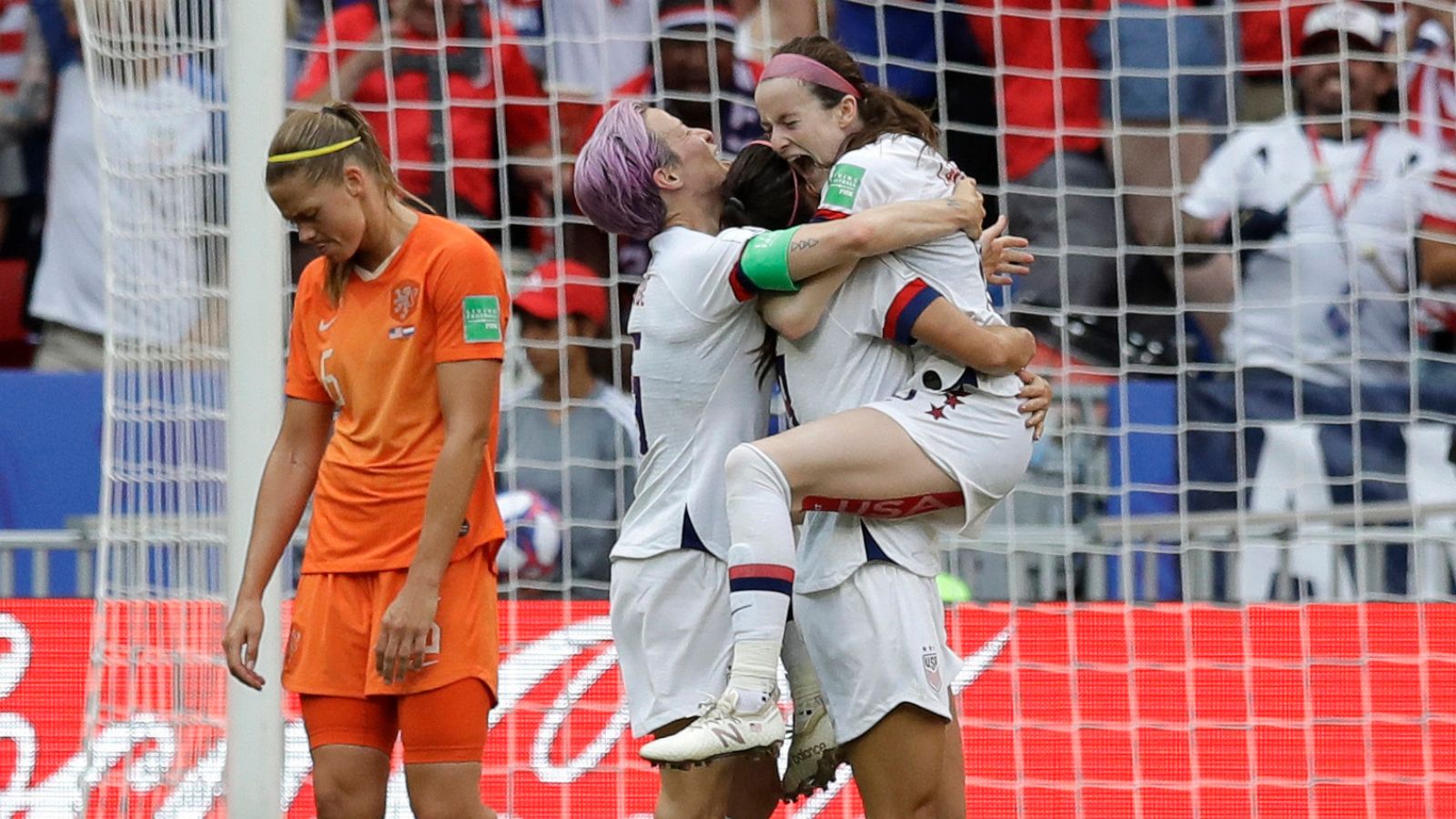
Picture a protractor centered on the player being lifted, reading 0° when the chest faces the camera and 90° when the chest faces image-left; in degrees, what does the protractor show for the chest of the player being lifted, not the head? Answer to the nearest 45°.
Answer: approximately 90°

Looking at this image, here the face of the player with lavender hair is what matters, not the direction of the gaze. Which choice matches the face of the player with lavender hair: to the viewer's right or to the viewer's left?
to the viewer's right

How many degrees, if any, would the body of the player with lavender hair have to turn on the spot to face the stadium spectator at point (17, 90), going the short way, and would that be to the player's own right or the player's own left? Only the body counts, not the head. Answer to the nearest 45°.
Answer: approximately 135° to the player's own left

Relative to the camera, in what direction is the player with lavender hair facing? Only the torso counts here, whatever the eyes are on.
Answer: to the viewer's right

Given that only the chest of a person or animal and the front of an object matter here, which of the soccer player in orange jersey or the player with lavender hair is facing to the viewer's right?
the player with lavender hair

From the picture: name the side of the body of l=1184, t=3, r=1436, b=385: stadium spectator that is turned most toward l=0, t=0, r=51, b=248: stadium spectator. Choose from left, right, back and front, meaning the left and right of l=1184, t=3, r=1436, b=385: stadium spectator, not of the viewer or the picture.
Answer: right

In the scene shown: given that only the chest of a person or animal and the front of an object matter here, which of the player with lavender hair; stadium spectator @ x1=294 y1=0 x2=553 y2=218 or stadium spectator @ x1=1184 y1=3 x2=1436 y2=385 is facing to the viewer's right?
the player with lavender hair

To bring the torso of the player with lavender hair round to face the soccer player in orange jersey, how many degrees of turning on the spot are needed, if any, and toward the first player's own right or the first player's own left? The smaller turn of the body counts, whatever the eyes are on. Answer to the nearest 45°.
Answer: approximately 180°

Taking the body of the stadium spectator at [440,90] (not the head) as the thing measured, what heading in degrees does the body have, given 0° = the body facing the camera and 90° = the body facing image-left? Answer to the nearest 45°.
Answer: approximately 0°

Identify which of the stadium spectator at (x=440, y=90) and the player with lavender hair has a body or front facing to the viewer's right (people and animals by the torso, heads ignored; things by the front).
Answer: the player with lavender hair

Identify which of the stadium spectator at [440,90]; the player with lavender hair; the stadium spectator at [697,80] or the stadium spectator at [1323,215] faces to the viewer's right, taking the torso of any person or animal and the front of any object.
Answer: the player with lavender hair

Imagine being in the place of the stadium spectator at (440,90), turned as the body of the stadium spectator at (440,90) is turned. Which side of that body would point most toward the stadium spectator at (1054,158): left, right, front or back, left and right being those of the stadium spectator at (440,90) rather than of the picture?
left

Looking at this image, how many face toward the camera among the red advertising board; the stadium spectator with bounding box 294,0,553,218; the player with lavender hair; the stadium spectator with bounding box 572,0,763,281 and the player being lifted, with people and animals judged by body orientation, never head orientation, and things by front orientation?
3
